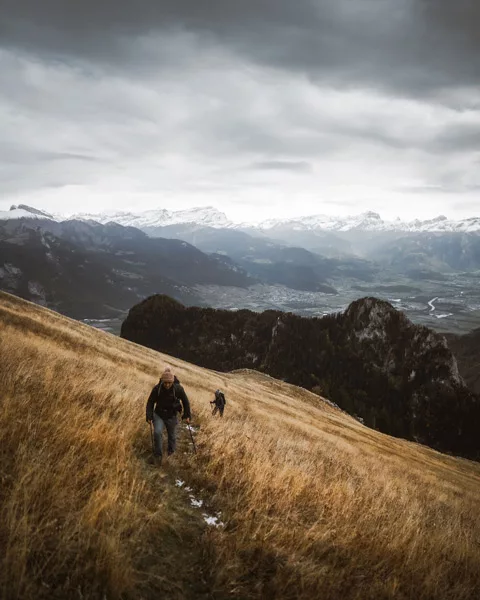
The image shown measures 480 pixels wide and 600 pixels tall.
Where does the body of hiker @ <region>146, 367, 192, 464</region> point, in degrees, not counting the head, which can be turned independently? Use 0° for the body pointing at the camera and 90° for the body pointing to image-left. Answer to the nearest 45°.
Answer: approximately 0°
